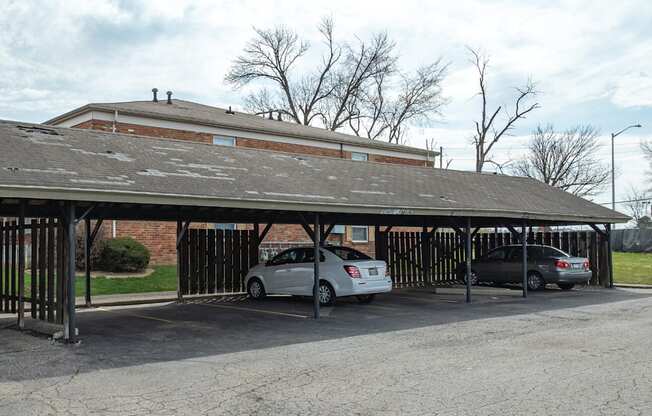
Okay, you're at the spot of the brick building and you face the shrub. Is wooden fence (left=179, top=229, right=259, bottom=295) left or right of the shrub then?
left

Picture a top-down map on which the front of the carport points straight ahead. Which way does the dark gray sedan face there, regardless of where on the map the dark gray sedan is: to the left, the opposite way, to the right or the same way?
the opposite way

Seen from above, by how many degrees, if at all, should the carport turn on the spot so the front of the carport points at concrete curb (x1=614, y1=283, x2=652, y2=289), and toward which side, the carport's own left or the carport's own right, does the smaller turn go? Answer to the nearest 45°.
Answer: approximately 90° to the carport's own left

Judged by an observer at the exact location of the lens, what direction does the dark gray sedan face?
facing away from the viewer and to the left of the viewer

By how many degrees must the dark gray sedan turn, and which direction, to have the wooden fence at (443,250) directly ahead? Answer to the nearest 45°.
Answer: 0° — it already faces it

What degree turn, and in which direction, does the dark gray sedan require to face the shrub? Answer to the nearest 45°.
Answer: approximately 45° to its left

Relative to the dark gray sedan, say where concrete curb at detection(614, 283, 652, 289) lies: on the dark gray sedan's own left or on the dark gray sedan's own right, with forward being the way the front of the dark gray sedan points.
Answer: on the dark gray sedan's own right

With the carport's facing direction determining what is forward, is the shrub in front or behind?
behind

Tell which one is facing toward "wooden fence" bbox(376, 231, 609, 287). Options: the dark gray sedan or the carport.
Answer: the dark gray sedan

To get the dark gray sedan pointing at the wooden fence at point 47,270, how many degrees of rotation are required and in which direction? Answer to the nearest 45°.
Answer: approximately 90° to its left
